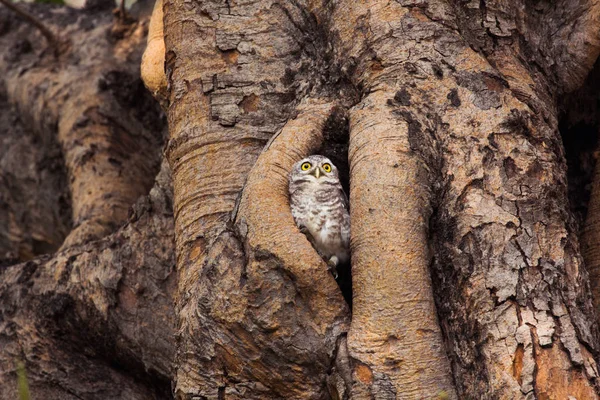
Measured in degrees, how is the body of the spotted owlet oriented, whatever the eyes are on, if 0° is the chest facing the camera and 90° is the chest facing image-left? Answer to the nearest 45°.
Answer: approximately 0°
